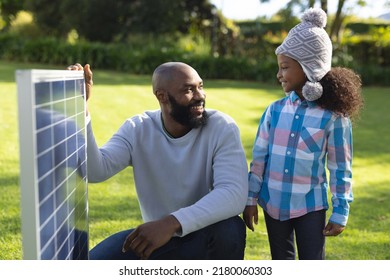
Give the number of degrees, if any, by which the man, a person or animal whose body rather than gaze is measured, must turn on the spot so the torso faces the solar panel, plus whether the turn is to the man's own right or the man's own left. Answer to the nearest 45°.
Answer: approximately 45° to the man's own right

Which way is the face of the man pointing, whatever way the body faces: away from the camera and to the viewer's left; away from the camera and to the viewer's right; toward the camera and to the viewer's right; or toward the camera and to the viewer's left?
toward the camera and to the viewer's right

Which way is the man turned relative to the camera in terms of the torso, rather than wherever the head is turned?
toward the camera

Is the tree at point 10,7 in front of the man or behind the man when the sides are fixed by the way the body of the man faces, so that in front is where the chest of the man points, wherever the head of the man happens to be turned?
behind

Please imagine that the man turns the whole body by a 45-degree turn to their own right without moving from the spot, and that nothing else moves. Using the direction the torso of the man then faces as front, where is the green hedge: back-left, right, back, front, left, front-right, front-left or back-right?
back-right

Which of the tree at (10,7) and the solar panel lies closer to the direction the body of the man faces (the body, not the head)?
the solar panel

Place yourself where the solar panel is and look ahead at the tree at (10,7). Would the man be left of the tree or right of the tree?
right

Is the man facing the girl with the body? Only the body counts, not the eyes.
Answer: no

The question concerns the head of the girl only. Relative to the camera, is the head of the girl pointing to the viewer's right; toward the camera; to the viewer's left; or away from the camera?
to the viewer's left
